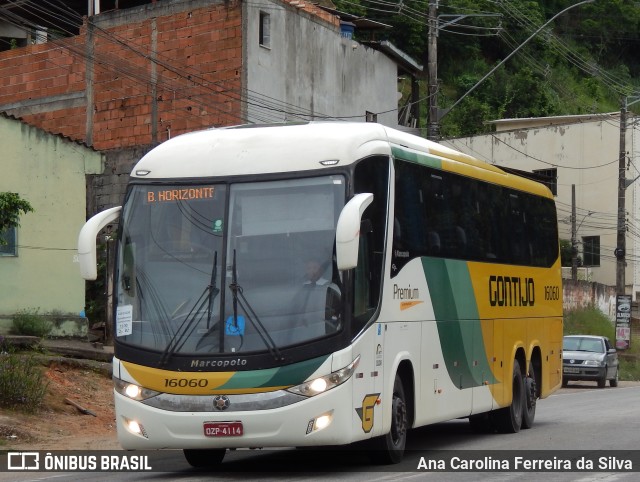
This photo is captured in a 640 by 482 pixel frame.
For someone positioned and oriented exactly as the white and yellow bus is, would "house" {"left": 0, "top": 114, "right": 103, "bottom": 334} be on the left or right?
on its right

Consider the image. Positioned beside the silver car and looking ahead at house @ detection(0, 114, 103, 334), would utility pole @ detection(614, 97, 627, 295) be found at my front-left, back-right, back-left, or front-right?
back-right

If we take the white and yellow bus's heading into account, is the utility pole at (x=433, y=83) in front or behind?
behind

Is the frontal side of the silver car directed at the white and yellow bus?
yes

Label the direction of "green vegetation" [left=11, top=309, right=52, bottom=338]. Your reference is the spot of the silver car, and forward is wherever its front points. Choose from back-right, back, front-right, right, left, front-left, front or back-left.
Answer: front-right

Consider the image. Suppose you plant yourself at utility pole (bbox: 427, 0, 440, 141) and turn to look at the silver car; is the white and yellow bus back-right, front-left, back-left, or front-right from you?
back-right

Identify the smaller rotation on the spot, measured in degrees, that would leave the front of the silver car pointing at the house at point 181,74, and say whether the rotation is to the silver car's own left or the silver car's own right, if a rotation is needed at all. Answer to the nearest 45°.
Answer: approximately 90° to the silver car's own right

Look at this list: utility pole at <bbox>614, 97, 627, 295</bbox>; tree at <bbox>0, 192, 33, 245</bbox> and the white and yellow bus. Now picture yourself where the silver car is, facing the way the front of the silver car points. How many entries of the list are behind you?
1

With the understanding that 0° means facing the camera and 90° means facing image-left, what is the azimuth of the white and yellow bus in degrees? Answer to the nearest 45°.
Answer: approximately 45°
